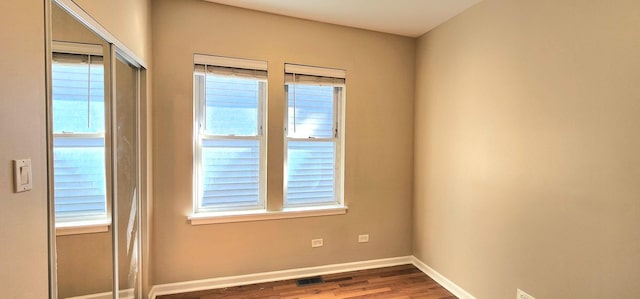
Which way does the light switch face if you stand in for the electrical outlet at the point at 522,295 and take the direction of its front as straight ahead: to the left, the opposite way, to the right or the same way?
the opposite way

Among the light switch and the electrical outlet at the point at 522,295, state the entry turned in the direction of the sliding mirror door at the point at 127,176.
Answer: the electrical outlet

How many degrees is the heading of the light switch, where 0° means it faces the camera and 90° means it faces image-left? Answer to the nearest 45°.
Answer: approximately 315°

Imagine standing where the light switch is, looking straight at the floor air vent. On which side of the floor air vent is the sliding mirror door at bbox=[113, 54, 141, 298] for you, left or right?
left

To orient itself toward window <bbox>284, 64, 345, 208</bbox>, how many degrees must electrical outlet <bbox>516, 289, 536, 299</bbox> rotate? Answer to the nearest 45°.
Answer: approximately 45° to its right

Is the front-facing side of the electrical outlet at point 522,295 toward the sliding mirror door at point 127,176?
yes

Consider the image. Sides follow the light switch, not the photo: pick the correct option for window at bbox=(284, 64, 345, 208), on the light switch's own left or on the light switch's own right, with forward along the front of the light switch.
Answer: on the light switch's own left

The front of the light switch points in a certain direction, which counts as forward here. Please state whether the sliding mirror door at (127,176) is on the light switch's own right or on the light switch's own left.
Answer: on the light switch's own left

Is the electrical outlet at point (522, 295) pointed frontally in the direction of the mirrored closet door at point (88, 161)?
yes
